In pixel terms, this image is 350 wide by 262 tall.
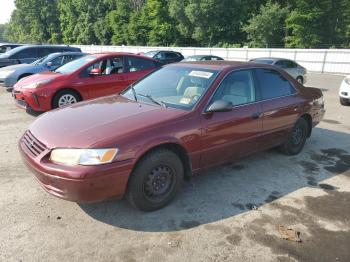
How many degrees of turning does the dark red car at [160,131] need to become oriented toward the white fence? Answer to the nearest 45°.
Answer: approximately 180°

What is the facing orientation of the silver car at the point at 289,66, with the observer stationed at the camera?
facing the viewer and to the left of the viewer

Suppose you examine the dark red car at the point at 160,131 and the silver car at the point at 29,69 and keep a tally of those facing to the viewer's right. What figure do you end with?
0

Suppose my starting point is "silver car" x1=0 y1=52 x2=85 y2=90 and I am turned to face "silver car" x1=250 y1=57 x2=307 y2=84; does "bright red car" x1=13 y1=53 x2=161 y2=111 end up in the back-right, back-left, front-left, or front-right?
front-right

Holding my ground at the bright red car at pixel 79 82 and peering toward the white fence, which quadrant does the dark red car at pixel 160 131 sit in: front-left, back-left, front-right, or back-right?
back-right

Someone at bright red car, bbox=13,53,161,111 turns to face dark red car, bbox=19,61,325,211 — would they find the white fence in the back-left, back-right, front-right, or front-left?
back-left

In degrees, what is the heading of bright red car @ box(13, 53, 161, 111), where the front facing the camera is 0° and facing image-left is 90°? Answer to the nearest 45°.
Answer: approximately 45°

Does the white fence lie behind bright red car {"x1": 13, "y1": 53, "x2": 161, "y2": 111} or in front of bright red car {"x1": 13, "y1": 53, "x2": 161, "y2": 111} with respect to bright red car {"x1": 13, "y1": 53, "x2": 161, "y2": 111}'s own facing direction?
behind

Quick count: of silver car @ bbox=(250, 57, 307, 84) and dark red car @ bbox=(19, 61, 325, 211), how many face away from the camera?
0

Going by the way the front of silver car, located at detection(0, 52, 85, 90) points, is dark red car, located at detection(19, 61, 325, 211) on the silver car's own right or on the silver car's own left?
on the silver car's own left
